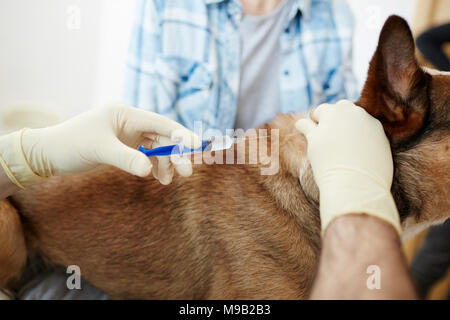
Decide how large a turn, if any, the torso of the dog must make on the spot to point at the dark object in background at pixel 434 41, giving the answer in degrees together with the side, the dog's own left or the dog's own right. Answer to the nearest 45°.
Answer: approximately 45° to the dog's own left

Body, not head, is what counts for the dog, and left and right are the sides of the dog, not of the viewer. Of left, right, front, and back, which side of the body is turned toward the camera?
right
